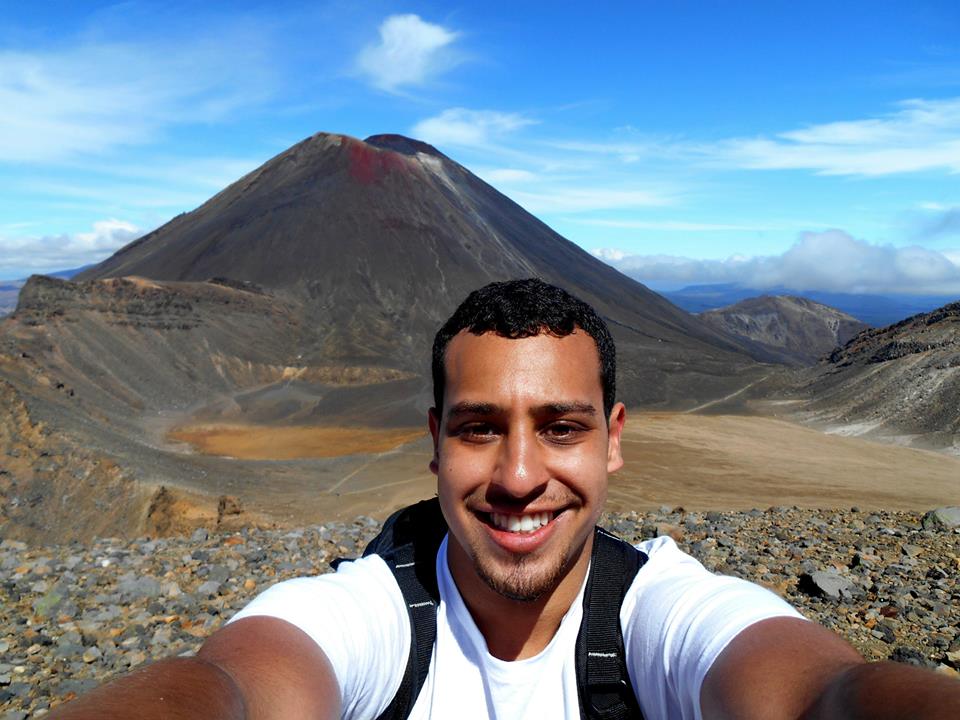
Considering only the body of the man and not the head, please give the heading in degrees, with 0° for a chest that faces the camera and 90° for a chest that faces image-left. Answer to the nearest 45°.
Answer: approximately 0°

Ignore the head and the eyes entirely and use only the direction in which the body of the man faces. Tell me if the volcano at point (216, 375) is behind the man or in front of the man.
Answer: behind
